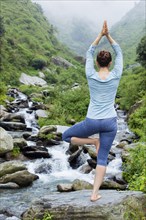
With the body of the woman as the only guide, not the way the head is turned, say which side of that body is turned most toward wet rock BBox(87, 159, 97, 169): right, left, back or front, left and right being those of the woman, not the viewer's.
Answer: front

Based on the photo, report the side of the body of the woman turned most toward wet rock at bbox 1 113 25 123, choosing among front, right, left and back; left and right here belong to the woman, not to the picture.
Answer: front

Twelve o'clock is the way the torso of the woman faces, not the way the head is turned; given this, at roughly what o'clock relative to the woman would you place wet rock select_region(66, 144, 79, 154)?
The wet rock is roughly at 12 o'clock from the woman.

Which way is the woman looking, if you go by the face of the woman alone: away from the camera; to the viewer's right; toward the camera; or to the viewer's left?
away from the camera

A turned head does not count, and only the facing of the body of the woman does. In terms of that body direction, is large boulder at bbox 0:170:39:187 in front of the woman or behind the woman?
in front

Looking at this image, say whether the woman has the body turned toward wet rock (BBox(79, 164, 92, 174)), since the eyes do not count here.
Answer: yes

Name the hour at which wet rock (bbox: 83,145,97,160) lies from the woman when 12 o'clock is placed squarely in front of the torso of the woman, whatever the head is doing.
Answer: The wet rock is roughly at 12 o'clock from the woman.

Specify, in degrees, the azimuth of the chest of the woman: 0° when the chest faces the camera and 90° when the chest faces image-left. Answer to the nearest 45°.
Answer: approximately 180°

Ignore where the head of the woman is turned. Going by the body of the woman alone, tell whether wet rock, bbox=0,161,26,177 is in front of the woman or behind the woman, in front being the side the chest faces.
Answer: in front

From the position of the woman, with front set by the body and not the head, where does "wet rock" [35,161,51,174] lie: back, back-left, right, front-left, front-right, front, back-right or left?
front

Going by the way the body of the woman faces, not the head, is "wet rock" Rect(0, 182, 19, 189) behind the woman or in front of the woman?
in front
